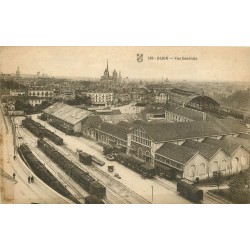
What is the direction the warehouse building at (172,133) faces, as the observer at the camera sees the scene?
facing the viewer and to the left of the viewer

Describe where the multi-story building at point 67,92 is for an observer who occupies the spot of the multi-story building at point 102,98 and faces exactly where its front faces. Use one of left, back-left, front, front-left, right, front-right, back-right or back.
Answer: right

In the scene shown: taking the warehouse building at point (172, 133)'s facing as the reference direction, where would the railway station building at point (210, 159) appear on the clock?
The railway station building is roughly at 8 o'clock from the warehouse building.

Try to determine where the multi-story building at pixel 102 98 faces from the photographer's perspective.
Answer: facing the viewer

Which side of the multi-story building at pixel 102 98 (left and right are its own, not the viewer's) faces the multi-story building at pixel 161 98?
left

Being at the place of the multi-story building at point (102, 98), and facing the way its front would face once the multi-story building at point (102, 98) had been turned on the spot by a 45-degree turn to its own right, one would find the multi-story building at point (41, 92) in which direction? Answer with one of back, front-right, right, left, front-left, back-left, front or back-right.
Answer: front-right

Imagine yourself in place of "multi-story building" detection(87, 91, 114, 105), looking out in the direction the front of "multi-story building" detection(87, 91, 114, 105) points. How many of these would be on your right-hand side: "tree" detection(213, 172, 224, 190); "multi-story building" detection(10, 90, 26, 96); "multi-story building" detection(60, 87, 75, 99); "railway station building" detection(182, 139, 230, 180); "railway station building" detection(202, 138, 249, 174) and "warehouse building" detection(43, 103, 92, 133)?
3
